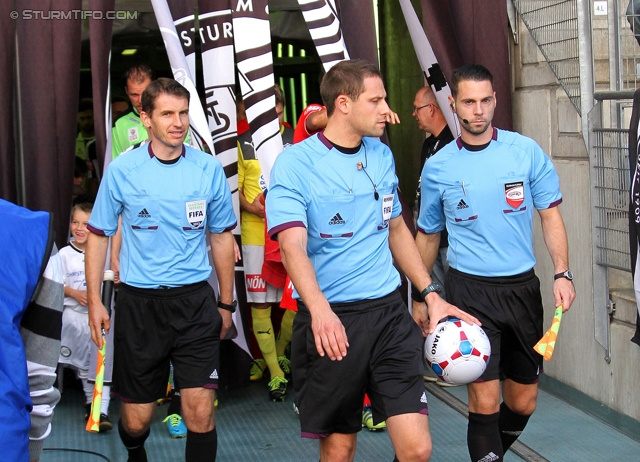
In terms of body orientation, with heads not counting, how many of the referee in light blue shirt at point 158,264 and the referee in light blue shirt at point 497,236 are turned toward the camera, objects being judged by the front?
2

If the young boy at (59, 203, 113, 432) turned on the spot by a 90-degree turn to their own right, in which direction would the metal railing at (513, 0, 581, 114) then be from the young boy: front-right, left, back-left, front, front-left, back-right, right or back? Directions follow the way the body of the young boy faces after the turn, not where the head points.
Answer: back

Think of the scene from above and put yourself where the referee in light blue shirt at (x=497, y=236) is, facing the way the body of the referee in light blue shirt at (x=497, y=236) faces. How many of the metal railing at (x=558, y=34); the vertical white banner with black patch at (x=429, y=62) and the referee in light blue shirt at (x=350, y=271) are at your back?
2

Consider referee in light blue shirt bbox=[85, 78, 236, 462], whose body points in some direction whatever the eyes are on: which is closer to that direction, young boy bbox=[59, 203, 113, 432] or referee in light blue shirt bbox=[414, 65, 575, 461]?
the referee in light blue shirt

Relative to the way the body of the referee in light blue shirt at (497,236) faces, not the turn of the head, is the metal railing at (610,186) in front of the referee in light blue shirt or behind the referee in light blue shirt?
behind

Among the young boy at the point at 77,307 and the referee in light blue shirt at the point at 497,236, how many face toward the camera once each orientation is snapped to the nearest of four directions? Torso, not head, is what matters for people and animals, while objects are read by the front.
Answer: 2

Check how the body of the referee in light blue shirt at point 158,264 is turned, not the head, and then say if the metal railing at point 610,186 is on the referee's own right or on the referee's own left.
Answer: on the referee's own left

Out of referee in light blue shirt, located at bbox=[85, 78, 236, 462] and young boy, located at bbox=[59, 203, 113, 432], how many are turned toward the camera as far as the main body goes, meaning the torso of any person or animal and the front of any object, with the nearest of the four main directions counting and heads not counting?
2

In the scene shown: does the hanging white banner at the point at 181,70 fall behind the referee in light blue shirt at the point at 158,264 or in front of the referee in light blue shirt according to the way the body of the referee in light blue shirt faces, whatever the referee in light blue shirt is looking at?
behind
